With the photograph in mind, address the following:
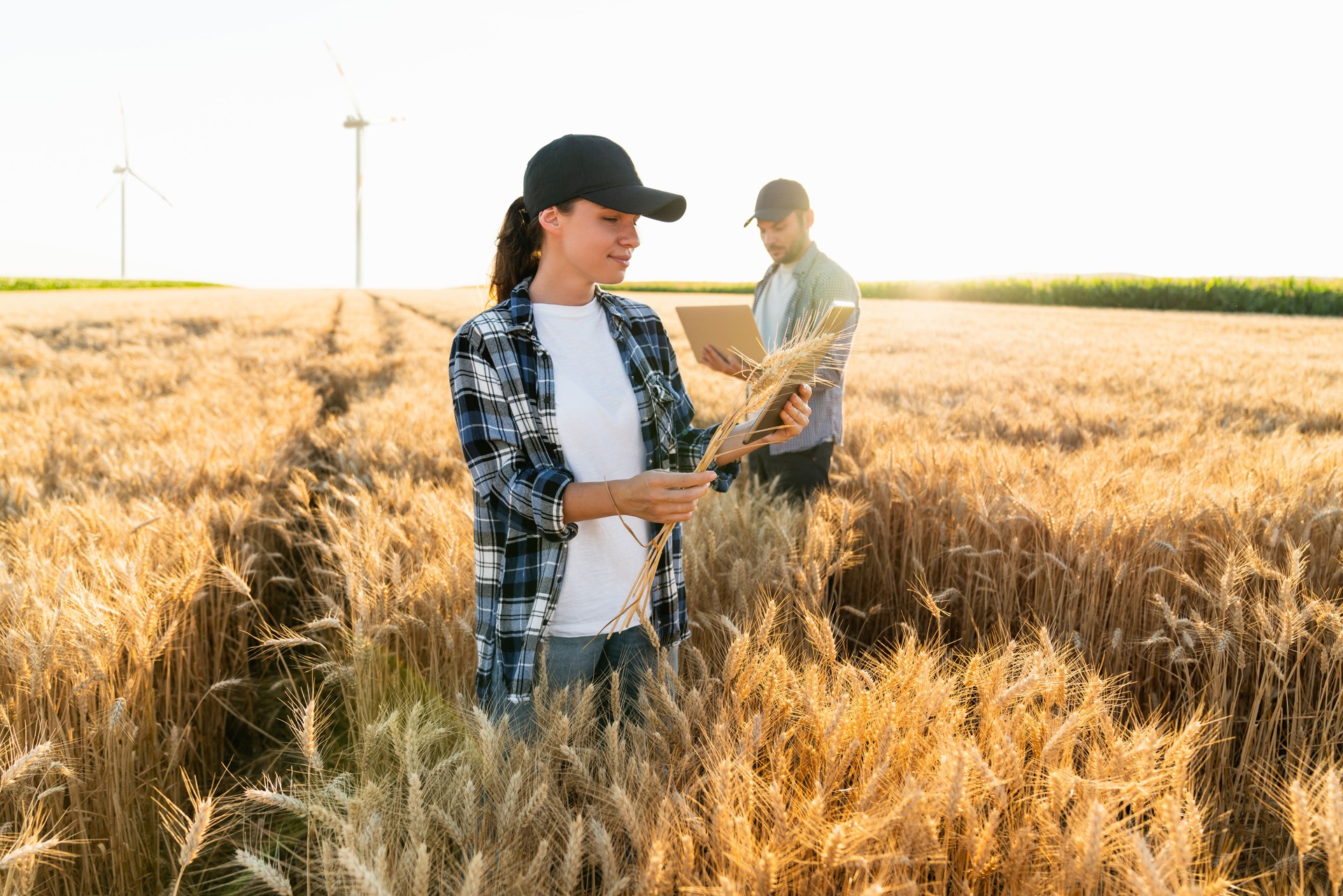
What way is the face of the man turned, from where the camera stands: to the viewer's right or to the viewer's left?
to the viewer's left

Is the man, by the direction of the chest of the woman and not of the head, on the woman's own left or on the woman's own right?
on the woman's own left

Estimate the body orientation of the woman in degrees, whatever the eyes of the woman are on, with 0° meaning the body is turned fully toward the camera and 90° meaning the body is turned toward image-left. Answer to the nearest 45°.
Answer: approximately 315°

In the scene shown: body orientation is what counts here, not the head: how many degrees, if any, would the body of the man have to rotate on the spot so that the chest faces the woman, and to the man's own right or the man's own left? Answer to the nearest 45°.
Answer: approximately 45° to the man's own left

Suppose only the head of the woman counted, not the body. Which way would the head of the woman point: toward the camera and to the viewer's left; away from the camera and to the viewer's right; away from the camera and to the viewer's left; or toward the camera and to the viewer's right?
toward the camera and to the viewer's right
